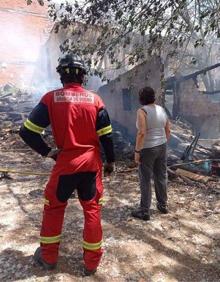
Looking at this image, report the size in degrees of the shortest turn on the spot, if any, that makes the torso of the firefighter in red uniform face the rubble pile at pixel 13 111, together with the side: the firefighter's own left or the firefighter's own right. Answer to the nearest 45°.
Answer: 0° — they already face it

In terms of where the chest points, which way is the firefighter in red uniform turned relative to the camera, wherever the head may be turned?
away from the camera

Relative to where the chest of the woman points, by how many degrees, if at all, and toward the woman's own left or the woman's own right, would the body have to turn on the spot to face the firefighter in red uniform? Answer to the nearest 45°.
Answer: approximately 90° to the woman's own left

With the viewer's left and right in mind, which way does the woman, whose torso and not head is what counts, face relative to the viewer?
facing away from the viewer and to the left of the viewer

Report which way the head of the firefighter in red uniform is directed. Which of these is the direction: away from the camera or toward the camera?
away from the camera

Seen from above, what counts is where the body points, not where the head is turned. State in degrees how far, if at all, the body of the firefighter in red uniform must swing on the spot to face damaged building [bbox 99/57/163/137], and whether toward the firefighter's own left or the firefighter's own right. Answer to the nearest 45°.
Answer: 0° — they already face it

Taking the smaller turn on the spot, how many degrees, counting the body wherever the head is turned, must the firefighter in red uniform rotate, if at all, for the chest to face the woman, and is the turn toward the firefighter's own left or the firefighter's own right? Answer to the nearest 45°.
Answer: approximately 45° to the firefighter's own right

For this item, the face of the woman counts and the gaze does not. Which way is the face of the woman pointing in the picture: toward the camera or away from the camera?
away from the camera
